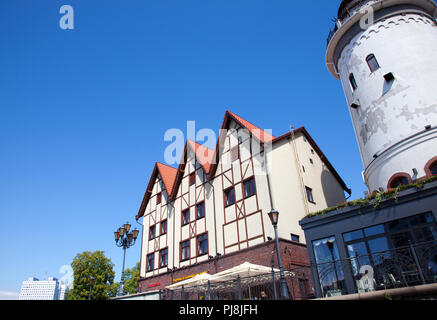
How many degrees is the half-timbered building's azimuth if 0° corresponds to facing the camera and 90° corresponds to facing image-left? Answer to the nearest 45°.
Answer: approximately 45°

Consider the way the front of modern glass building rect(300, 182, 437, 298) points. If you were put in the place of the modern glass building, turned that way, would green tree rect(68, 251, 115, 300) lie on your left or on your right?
on your right

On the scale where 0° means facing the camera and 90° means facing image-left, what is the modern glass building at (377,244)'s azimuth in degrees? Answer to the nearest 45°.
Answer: approximately 45°

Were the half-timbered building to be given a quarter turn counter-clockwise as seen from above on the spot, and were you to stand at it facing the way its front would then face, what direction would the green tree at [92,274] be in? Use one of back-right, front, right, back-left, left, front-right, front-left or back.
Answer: back

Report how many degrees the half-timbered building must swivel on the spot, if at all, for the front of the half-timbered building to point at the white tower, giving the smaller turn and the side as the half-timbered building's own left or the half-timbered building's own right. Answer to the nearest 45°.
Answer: approximately 90° to the half-timbered building's own left

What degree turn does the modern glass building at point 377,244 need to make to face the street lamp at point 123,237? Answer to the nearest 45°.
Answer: approximately 45° to its right

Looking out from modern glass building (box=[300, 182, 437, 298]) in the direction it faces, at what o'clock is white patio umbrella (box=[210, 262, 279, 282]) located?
The white patio umbrella is roughly at 2 o'clock from the modern glass building.
